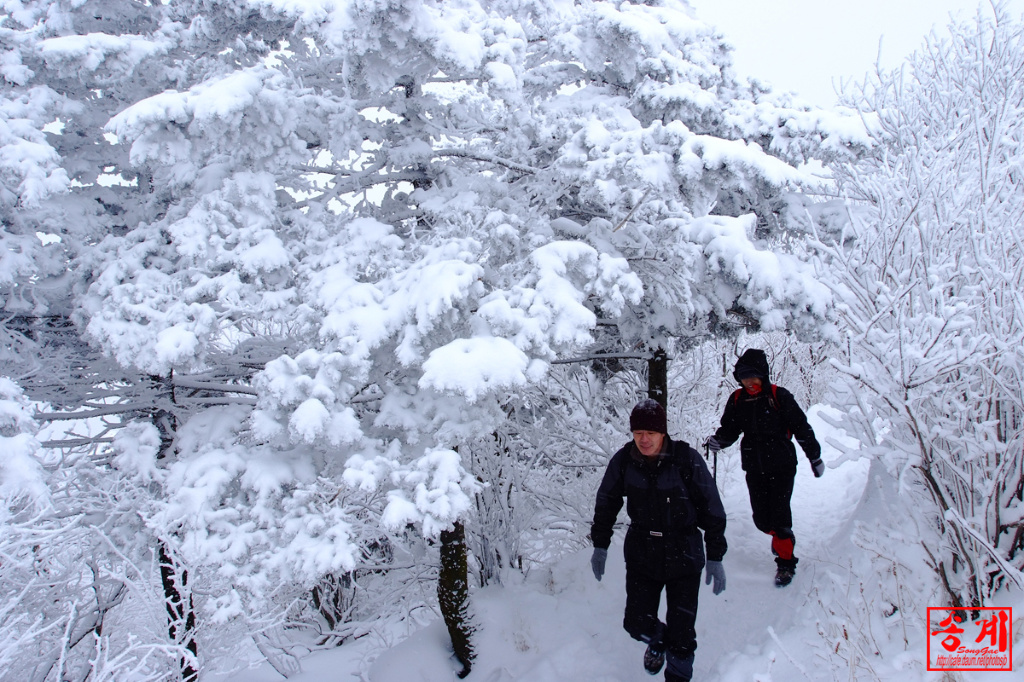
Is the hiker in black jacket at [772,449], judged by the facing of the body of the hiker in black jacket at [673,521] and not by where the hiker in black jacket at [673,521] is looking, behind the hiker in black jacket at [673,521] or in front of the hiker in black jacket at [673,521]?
behind

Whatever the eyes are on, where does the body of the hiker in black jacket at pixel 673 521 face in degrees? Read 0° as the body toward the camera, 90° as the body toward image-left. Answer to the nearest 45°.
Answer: approximately 0°
